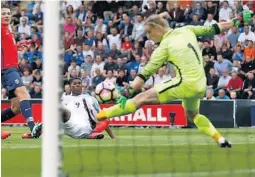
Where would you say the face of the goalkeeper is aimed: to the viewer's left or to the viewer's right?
to the viewer's left

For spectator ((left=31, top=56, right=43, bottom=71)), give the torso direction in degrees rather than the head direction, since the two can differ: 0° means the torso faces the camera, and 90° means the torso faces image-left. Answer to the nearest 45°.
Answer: approximately 0°

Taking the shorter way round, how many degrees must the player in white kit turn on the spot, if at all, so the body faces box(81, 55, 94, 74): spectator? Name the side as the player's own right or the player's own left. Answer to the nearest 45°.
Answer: approximately 180°

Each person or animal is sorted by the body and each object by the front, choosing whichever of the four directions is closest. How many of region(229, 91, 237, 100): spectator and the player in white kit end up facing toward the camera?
2
